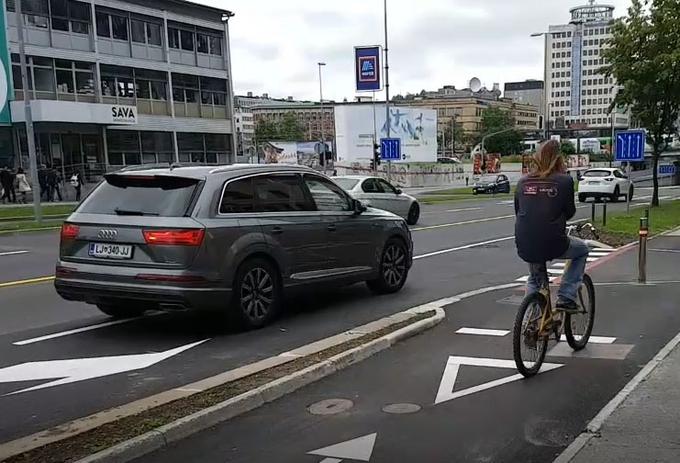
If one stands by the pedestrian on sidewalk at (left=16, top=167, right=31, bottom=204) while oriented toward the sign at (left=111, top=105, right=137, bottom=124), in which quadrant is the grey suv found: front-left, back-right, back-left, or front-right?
back-right

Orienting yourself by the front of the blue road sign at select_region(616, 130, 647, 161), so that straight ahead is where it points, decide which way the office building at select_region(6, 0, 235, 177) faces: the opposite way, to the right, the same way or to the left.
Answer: to the left

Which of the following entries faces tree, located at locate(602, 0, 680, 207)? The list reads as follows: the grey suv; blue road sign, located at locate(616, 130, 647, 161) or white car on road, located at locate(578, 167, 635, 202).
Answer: the grey suv

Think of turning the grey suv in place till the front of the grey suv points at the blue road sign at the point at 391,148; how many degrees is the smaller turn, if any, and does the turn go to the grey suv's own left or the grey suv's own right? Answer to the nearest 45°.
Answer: approximately 45° to the grey suv's own left

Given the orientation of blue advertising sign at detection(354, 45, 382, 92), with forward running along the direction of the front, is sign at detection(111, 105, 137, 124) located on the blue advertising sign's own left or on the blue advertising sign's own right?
on the blue advertising sign's own right

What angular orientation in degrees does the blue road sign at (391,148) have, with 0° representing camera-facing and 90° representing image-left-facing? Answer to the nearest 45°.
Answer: approximately 0°

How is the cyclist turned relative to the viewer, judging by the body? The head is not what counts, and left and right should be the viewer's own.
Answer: facing away from the viewer and to the right of the viewer

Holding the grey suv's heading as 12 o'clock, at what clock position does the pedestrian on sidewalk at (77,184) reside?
The pedestrian on sidewalk is roughly at 10 o'clock from the grey suv.

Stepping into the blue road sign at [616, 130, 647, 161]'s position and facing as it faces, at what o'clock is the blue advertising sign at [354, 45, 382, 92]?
the blue advertising sign at [354, 45, 382, 92] is roughly at 4 o'clock from the blue road sign at [616, 130, 647, 161].

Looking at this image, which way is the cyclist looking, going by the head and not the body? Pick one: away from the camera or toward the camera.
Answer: away from the camera

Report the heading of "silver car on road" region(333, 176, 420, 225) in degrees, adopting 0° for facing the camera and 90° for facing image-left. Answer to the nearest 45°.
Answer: approximately 225°

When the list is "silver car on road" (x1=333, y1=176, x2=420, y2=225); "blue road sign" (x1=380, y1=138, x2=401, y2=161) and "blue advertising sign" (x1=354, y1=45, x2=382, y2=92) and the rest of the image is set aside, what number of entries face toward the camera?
2

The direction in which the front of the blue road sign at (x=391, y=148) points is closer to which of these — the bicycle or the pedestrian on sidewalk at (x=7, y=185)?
the bicycle

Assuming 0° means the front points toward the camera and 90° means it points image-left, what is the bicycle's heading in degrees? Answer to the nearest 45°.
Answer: approximately 225°
